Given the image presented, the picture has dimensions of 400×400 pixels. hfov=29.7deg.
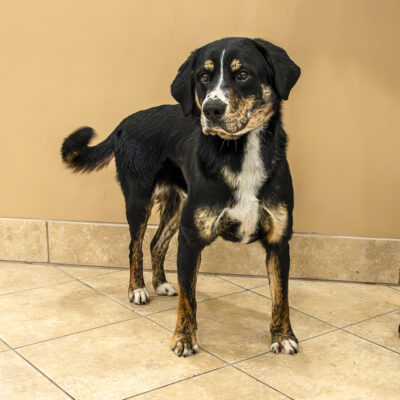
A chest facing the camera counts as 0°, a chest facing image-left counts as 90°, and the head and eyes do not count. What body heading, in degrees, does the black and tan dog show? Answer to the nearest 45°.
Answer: approximately 315°
